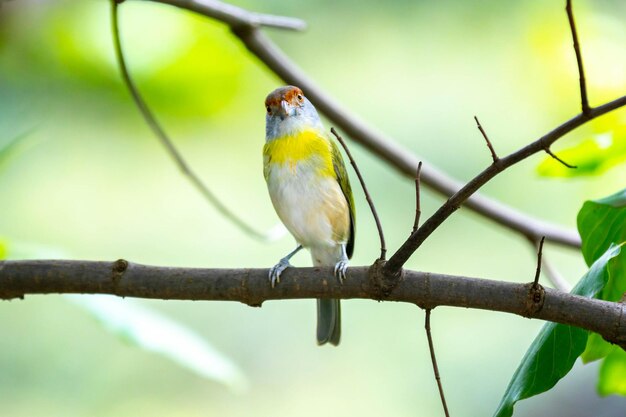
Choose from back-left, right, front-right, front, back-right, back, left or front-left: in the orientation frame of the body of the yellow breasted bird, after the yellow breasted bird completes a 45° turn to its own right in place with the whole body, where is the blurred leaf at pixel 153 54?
right

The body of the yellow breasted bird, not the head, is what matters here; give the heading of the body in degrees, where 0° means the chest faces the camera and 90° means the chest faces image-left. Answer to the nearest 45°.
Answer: approximately 0°
